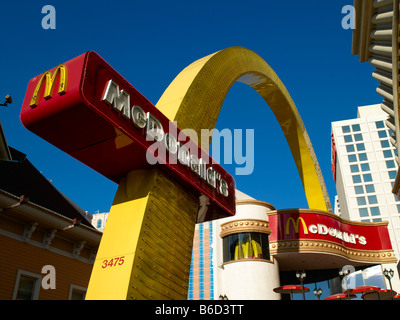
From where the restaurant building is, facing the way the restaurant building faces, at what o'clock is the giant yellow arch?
The giant yellow arch is roughly at 12 o'clock from the restaurant building.

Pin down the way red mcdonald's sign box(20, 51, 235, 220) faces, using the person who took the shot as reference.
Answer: facing the viewer and to the right of the viewer

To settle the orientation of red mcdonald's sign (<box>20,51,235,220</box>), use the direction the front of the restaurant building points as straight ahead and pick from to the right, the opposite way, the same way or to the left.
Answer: to the left

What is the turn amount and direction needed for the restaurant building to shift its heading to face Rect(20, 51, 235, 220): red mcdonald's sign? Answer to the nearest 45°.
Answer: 0° — it already faces it

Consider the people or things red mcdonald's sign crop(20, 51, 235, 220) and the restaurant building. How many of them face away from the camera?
0

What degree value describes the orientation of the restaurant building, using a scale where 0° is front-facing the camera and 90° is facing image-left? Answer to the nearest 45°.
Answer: approximately 0°
